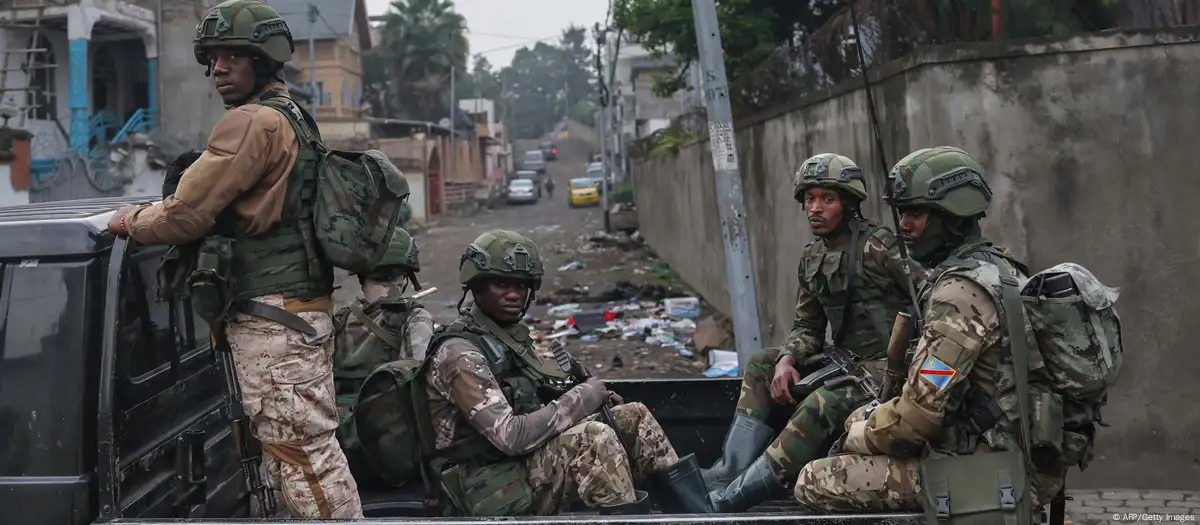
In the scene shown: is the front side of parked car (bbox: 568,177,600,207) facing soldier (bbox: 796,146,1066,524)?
yes

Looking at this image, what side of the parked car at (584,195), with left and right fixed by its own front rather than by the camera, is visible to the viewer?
front

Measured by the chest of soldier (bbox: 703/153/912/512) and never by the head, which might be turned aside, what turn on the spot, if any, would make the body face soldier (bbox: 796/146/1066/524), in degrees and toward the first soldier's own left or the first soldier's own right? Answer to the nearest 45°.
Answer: approximately 45° to the first soldier's own left

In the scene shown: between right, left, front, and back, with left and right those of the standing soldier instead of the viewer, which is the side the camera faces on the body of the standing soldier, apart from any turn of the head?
left

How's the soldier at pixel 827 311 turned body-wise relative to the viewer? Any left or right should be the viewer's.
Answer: facing the viewer and to the left of the viewer

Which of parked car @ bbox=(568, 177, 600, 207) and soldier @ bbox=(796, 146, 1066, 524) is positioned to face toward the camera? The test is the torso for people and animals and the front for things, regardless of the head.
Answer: the parked car

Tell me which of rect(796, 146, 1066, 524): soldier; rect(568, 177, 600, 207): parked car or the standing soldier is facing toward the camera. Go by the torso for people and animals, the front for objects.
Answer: the parked car

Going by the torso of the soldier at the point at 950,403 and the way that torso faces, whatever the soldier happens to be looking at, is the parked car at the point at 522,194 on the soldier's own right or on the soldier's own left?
on the soldier's own right

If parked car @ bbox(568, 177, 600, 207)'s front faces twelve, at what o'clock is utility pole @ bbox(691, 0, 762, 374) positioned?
The utility pole is roughly at 12 o'clock from the parked car.

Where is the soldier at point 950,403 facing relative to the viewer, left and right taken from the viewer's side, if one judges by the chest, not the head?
facing to the left of the viewer

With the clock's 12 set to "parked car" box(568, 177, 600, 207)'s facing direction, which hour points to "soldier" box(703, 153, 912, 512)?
The soldier is roughly at 12 o'clock from the parked car.

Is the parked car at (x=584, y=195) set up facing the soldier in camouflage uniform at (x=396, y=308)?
yes

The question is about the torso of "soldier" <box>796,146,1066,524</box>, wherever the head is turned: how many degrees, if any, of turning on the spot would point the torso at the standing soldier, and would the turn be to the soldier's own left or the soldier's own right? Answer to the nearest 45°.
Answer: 0° — they already face them

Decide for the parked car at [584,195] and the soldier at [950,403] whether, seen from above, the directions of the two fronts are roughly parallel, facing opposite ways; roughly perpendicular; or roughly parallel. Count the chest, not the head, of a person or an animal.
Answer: roughly perpendicular

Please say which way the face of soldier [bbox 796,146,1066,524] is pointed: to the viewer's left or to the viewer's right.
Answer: to the viewer's left
